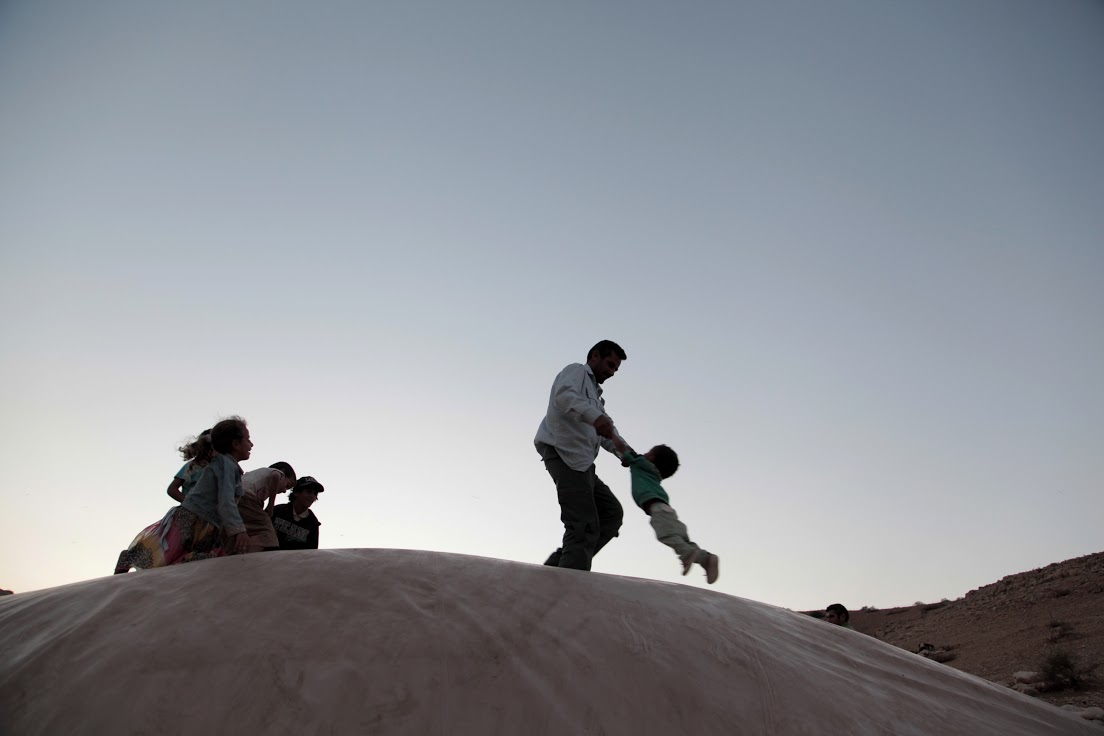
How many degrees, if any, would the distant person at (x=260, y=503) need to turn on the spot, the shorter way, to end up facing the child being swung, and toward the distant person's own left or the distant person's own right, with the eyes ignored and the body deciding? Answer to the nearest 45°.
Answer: approximately 45° to the distant person's own right

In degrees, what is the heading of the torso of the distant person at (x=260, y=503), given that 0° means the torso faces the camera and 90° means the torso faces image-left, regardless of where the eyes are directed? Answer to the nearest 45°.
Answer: approximately 270°

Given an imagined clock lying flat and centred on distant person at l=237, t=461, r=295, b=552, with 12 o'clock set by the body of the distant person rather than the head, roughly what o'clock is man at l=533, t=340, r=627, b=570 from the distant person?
The man is roughly at 1 o'clock from the distant person.
